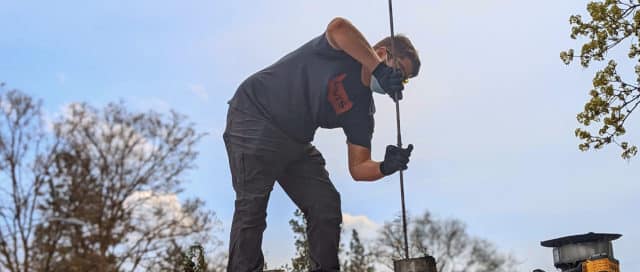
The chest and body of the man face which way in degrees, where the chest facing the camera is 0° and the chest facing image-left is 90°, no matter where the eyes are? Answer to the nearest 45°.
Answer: approximately 315°
